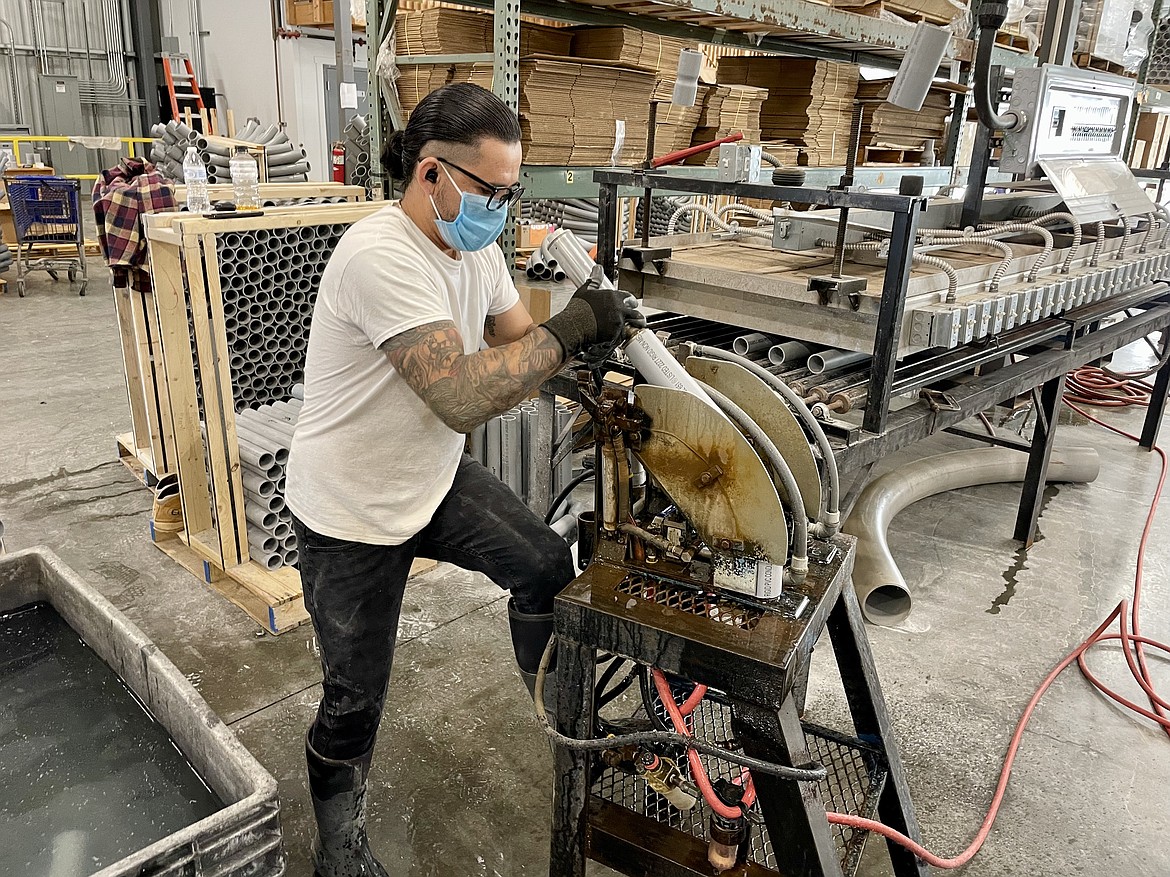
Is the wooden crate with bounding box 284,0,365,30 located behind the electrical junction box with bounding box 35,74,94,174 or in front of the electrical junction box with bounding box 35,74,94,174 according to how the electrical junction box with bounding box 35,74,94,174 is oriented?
in front

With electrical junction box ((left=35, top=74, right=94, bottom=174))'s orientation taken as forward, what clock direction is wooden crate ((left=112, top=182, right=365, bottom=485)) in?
The wooden crate is roughly at 12 o'clock from the electrical junction box.

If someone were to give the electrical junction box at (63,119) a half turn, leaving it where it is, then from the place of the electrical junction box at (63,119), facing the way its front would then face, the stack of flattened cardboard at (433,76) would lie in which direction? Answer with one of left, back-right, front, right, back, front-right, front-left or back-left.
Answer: back

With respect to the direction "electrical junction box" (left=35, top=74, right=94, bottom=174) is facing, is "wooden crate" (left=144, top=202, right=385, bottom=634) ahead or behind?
ahead

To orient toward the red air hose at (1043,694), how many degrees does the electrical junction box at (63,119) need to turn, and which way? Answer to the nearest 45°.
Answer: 0° — it already faces it

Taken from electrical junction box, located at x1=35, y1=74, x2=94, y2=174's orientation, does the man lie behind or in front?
in front

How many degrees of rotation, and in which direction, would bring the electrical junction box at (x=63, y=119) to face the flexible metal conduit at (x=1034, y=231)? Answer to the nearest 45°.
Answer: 0° — it already faces it

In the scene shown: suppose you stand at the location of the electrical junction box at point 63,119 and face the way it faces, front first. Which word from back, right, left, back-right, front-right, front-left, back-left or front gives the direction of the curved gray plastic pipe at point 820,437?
front

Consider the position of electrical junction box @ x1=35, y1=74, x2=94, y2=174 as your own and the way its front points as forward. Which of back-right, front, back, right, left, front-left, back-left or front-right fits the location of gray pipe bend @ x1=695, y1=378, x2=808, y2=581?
front

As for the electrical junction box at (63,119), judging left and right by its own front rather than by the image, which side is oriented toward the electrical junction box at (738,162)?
front

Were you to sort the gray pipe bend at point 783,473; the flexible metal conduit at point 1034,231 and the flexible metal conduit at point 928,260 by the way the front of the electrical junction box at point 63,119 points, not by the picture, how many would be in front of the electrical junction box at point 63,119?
3

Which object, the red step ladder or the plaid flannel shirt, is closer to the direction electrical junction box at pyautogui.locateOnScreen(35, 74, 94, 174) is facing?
the plaid flannel shirt

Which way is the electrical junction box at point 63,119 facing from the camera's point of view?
toward the camera

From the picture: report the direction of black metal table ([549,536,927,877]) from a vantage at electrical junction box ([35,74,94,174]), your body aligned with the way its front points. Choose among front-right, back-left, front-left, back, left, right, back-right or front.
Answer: front

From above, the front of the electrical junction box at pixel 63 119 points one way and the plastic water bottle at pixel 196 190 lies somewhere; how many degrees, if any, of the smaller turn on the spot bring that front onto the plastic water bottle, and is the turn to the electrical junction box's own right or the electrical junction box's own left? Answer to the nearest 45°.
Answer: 0° — it already faces it

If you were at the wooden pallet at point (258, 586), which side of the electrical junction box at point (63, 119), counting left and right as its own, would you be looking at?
front

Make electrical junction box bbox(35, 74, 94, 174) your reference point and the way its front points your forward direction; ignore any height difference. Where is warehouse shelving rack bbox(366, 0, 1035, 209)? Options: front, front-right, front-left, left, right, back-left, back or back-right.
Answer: front
